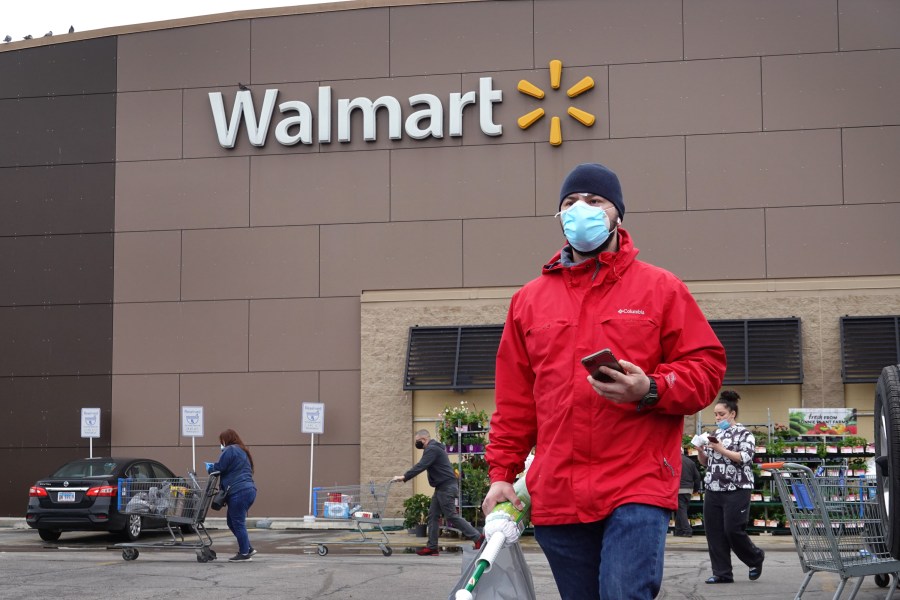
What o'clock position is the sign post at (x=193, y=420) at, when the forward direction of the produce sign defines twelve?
The sign post is roughly at 3 o'clock from the produce sign.

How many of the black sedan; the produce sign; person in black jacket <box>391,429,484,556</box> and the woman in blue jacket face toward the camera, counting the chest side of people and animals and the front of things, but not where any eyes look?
1

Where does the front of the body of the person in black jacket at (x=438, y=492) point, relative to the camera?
to the viewer's left

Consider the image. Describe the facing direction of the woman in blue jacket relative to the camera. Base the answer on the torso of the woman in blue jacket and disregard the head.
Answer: to the viewer's left

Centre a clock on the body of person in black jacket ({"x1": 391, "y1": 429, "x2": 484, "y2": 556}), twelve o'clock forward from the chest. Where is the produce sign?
The produce sign is roughly at 5 o'clock from the person in black jacket.

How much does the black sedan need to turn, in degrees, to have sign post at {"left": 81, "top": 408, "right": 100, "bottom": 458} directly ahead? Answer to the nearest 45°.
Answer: approximately 45° to its left

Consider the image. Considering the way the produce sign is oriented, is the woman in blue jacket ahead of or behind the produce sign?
ahead

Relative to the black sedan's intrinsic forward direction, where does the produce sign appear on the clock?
The produce sign is roughly at 2 o'clock from the black sedan.

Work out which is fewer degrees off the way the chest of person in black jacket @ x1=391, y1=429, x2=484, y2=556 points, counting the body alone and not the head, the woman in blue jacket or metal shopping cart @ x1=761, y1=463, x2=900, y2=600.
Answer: the woman in blue jacket

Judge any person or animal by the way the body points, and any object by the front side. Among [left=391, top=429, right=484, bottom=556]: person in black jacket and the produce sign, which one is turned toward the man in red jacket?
the produce sign

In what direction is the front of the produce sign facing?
toward the camera

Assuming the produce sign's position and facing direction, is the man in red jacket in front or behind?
in front

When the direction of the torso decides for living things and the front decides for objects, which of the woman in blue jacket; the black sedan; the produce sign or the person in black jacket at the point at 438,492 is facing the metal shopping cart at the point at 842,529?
the produce sign

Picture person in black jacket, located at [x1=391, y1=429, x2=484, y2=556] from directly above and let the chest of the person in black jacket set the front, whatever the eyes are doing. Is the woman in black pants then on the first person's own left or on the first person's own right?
on the first person's own left

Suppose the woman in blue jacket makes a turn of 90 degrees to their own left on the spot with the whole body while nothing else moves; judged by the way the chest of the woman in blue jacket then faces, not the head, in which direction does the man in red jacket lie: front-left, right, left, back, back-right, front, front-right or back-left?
front

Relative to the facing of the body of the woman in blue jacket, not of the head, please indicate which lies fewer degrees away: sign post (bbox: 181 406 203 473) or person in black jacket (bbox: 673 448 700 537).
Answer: the sign post
